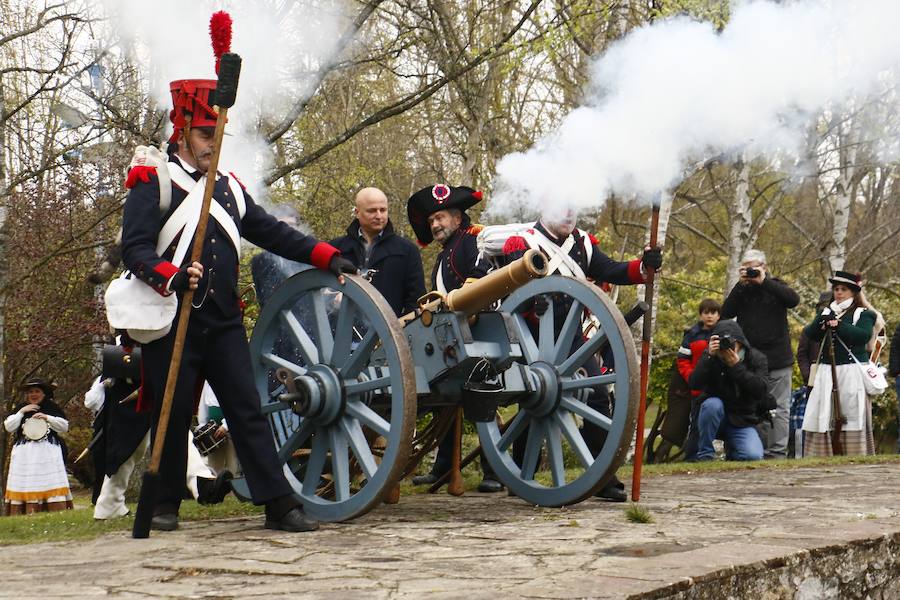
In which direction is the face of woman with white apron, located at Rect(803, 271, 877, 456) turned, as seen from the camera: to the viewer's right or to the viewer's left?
to the viewer's left

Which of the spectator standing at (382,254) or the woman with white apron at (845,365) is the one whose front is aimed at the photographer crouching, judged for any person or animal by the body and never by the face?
the woman with white apron

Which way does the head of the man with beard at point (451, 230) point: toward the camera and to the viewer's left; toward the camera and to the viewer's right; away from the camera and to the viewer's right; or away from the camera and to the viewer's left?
toward the camera and to the viewer's left

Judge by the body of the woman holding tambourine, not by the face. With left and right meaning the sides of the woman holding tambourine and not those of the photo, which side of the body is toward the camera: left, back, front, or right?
front

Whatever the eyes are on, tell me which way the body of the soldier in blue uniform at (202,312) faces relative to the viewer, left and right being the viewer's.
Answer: facing the viewer and to the right of the viewer

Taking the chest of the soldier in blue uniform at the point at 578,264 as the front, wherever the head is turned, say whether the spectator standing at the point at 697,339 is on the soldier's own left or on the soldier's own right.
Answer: on the soldier's own left

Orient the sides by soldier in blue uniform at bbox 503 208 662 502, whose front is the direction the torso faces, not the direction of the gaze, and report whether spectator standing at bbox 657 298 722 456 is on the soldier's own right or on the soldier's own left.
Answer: on the soldier's own left

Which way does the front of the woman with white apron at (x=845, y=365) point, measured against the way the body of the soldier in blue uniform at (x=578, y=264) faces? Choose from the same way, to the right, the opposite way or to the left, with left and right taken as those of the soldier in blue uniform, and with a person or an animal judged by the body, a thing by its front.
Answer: to the right

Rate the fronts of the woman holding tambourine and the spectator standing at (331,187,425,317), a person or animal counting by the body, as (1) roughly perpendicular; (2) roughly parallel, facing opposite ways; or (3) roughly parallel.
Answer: roughly parallel

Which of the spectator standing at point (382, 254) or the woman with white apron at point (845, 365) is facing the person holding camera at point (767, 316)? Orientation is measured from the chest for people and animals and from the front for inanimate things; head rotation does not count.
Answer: the woman with white apron

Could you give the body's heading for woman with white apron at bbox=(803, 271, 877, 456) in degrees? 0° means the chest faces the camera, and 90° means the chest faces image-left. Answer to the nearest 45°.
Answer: approximately 45°

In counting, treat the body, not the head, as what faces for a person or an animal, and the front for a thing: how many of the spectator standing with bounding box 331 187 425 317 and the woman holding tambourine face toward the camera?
2

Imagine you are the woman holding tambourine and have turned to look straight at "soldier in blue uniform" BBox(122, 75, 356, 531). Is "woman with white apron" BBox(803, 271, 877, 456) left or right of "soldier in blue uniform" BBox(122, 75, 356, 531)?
left

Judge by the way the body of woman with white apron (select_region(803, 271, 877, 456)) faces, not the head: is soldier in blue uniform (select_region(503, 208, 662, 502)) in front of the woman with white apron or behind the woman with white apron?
in front

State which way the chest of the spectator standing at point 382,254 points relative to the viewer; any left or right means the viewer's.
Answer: facing the viewer
